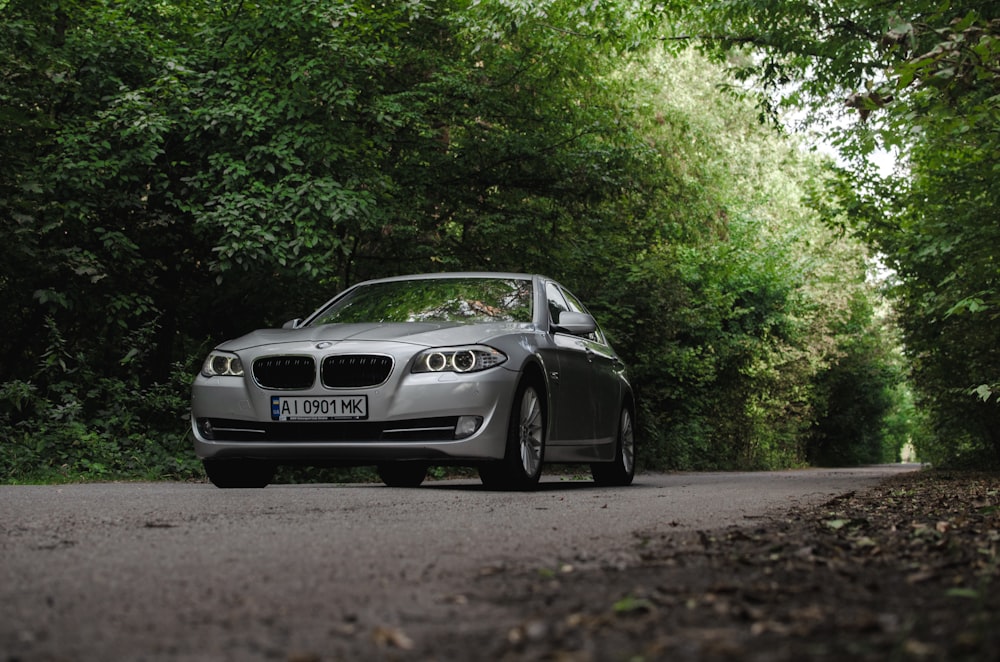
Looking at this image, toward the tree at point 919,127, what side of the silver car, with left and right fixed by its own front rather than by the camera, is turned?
back

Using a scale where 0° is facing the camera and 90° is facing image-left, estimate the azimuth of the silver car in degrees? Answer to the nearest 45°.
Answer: approximately 45°

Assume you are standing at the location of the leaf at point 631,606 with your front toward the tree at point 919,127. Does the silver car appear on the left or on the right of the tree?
left

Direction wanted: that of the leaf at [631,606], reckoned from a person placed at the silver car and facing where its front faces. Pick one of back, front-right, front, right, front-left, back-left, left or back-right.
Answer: front-left

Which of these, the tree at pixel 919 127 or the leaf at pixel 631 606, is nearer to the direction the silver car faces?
the leaf
